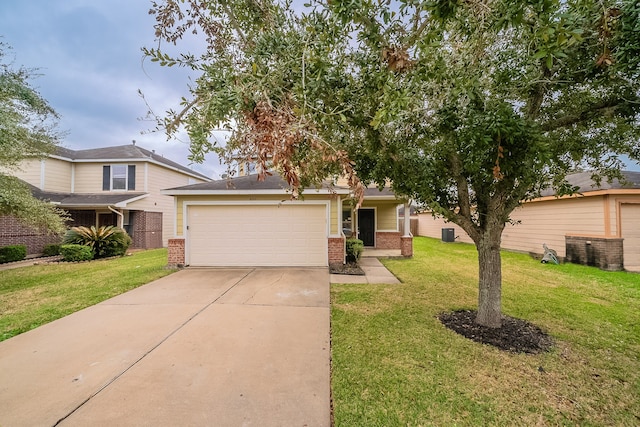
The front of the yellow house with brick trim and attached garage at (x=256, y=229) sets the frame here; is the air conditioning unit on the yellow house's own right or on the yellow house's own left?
on the yellow house's own left

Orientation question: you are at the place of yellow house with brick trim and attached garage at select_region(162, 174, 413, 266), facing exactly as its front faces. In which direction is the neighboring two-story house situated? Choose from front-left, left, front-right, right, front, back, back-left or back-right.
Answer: back-right

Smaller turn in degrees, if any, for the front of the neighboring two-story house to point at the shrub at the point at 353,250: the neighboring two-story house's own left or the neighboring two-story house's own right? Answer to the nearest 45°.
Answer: approximately 45° to the neighboring two-story house's own left

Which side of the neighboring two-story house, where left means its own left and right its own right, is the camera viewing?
front

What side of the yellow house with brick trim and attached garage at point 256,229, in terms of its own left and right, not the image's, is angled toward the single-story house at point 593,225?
left

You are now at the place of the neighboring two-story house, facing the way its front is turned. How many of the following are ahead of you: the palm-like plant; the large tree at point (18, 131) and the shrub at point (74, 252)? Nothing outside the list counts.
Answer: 3

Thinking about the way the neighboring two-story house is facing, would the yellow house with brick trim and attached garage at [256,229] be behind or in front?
in front

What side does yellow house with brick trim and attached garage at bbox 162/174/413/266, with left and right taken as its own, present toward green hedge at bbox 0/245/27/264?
right

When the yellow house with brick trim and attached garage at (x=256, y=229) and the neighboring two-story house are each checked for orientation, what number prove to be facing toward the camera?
2

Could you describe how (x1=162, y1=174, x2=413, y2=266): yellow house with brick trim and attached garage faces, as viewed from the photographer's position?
facing the viewer

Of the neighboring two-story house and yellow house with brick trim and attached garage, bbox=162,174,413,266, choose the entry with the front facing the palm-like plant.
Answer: the neighboring two-story house

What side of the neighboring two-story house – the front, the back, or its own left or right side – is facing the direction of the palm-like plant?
front

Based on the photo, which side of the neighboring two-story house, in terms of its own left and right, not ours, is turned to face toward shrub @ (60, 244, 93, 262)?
front
